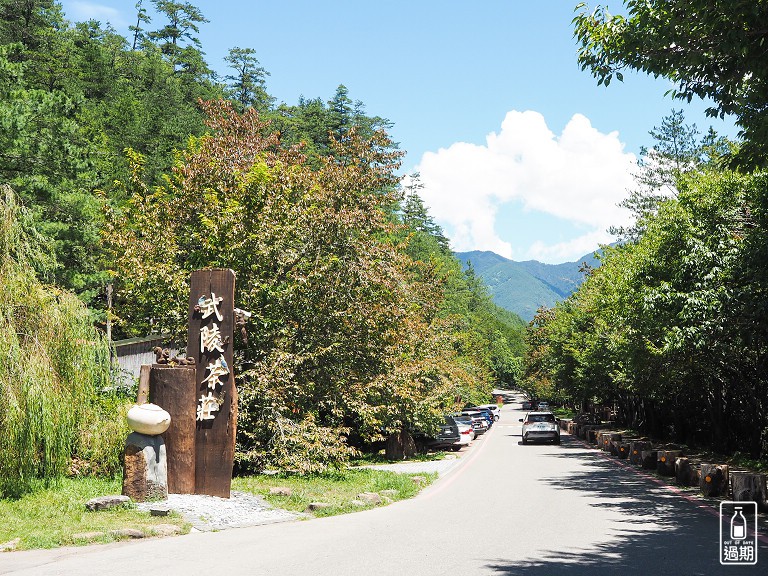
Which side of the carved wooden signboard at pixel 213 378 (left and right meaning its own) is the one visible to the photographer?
front

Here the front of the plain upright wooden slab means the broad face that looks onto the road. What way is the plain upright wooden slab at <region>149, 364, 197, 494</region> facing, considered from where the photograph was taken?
facing the viewer

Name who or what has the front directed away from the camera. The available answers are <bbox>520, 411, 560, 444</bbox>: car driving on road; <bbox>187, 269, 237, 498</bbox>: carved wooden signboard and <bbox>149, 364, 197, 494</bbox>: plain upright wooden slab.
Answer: the car driving on road

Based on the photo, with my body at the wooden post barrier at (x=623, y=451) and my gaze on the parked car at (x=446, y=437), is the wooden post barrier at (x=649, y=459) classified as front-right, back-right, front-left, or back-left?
back-left

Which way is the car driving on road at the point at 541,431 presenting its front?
away from the camera
